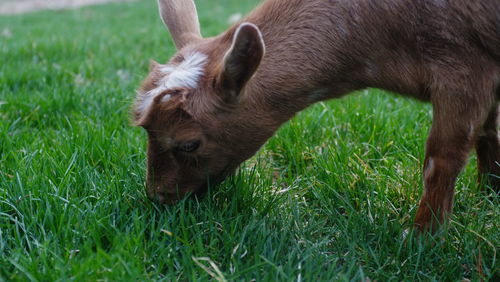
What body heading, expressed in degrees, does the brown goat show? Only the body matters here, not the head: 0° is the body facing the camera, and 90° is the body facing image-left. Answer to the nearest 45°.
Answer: approximately 90°
